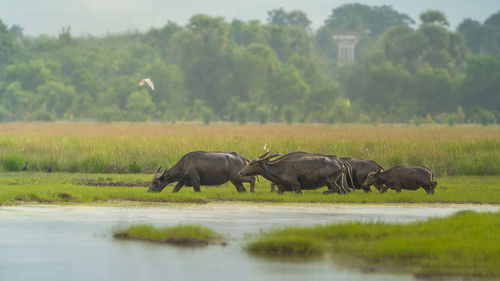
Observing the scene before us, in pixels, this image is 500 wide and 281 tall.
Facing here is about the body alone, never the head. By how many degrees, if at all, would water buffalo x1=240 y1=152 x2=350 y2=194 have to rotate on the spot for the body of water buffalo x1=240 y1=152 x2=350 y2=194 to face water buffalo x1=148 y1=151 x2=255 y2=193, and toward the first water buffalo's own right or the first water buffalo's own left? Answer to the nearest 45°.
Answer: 0° — it already faces it

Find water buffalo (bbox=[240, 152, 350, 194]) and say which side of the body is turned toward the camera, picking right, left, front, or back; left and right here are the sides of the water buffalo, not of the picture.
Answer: left

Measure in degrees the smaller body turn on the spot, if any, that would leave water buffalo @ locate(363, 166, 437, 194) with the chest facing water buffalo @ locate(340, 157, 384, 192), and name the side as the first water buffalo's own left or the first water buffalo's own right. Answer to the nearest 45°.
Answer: approximately 45° to the first water buffalo's own right

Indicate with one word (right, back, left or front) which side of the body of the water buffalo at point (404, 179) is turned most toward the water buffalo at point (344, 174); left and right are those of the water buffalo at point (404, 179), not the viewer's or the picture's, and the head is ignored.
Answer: front

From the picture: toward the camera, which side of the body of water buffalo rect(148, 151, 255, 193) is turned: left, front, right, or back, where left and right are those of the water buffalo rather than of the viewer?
left

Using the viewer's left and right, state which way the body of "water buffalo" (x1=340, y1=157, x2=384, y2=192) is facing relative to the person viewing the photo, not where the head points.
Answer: facing to the left of the viewer

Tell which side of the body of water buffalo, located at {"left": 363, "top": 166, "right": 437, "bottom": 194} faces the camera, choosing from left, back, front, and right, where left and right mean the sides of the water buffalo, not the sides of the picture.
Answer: left

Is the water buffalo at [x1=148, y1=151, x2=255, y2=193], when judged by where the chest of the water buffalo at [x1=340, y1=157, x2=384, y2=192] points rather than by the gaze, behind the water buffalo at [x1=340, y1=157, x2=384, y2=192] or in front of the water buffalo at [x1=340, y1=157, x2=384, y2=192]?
in front

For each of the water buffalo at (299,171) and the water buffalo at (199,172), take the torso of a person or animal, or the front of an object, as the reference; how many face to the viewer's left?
2
